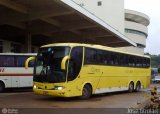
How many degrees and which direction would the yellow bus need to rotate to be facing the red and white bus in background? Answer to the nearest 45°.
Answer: approximately 90° to its right

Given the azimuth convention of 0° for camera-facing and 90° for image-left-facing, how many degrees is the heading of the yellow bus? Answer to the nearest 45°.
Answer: approximately 45°
